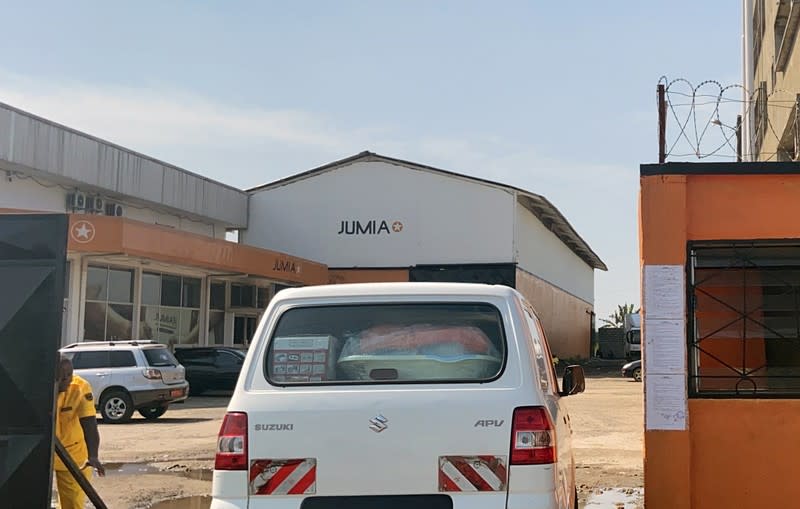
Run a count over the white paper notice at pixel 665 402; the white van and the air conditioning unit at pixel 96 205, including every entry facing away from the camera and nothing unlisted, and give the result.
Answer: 1

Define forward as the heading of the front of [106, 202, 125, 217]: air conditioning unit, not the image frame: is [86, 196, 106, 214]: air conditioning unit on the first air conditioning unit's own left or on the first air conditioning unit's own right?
on the first air conditioning unit's own right

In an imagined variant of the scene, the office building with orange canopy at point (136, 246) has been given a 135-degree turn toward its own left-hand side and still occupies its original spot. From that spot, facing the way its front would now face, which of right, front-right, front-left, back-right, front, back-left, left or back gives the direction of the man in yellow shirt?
back

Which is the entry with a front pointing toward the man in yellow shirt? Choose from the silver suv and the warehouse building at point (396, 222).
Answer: the warehouse building

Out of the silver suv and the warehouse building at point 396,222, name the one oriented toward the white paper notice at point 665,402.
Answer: the warehouse building

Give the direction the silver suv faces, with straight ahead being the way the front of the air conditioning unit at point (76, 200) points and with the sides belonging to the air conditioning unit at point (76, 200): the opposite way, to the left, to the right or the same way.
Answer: the opposite way

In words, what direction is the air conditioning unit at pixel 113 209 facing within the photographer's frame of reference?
facing the viewer and to the right of the viewer

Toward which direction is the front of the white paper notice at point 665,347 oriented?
toward the camera

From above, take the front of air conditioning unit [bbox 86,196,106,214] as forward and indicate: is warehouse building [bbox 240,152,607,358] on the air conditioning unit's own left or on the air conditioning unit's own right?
on the air conditioning unit's own left

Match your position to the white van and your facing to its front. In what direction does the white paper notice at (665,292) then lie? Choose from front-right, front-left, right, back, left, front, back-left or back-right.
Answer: back-right

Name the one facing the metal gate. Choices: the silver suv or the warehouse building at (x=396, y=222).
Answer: the warehouse building

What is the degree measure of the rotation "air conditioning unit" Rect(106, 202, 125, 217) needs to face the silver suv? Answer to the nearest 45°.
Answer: approximately 45° to its right

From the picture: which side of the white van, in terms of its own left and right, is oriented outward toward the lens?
back

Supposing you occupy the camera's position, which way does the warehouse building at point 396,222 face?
facing the viewer

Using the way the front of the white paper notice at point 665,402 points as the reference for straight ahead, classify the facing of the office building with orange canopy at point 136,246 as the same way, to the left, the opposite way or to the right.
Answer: to the left
